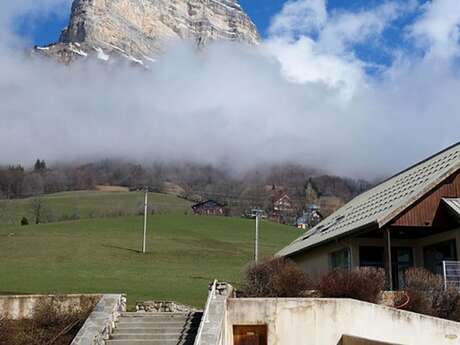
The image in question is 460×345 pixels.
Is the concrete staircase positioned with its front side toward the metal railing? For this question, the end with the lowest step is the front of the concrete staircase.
no

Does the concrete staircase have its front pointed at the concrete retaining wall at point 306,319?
no

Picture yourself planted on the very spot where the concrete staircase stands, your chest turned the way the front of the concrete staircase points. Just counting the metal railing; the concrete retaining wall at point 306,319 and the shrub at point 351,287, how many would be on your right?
0

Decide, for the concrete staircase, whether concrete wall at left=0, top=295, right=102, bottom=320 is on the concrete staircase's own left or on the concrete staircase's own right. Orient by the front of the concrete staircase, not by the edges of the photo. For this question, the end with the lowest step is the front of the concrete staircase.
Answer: on the concrete staircase's own right

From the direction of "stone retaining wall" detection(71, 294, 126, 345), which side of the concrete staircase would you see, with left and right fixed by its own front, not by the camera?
right

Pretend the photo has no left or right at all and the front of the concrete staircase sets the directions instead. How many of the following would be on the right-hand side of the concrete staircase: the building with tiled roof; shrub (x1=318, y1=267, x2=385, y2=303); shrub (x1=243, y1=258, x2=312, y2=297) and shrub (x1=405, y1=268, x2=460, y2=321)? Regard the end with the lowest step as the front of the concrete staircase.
0

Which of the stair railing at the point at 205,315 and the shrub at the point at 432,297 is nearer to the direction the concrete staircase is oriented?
the stair railing

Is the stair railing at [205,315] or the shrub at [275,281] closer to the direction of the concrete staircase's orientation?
the stair railing

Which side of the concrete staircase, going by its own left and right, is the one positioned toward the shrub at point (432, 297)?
left

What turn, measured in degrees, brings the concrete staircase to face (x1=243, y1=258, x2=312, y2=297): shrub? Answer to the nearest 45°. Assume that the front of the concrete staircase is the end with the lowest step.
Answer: approximately 135° to its left

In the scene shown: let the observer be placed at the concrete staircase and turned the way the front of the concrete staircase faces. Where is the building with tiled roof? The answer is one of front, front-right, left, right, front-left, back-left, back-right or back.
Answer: back-left

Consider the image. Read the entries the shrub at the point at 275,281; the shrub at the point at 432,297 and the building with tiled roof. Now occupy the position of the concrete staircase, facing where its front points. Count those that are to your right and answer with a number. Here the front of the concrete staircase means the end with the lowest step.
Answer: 0

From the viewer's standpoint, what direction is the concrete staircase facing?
toward the camera
